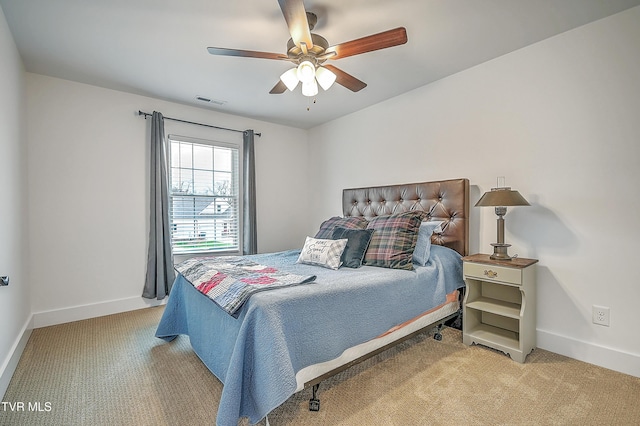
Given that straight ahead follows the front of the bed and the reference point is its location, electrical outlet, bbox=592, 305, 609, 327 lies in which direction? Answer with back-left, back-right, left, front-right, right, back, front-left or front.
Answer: back-left

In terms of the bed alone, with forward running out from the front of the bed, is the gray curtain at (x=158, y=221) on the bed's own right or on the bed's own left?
on the bed's own right

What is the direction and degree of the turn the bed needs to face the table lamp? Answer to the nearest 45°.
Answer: approximately 135° to its left

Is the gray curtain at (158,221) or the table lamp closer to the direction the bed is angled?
the gray curtain

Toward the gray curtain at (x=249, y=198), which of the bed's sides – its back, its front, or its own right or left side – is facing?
right

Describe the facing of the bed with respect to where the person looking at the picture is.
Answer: facing the viewer and to the left of the viewer
